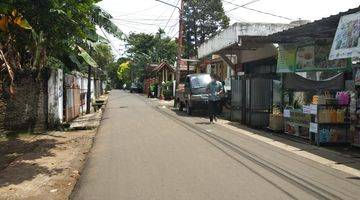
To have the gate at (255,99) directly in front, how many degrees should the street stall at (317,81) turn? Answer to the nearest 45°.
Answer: approximately 90° to its right

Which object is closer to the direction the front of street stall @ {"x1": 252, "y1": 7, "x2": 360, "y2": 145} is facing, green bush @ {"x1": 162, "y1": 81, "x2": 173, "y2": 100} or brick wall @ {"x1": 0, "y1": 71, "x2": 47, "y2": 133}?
the brick wall

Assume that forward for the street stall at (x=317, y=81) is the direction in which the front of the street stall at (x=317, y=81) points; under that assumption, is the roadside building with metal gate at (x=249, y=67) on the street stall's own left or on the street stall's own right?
on the street stall's own right

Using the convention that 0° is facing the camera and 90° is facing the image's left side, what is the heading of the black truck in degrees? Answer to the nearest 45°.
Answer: approximately 315°

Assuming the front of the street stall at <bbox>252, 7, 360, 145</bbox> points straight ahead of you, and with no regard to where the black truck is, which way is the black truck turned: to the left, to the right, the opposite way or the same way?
to the left

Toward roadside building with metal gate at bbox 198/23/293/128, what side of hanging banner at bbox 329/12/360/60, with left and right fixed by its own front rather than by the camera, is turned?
right

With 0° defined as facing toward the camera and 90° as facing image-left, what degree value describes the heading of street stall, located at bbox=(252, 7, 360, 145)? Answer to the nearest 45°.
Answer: approximately 45°
